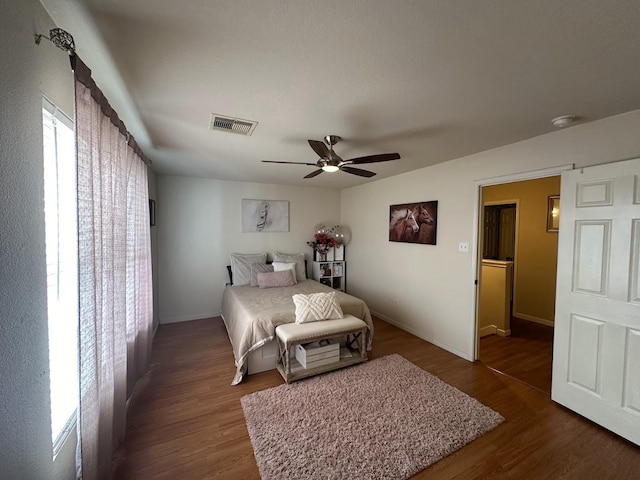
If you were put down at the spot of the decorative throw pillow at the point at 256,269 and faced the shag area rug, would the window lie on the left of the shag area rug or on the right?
right

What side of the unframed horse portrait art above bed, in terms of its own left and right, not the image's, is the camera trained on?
front

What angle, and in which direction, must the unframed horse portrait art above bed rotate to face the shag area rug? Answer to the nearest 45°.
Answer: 0° — it already faces it

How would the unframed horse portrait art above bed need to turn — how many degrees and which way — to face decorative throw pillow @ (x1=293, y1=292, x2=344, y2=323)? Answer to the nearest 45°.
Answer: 0° — it already faces it

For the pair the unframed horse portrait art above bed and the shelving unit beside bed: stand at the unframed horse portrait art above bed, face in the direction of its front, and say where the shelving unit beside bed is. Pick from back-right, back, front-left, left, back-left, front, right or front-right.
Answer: left

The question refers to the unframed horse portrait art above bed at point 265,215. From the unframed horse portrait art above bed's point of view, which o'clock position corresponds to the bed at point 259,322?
The bed is roughly at 12 o'clock from the unframed horse portrait art above bed.

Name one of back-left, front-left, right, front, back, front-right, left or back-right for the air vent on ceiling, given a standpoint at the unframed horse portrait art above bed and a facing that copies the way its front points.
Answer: front

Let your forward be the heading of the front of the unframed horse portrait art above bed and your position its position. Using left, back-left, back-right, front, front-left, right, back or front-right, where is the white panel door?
front-left
